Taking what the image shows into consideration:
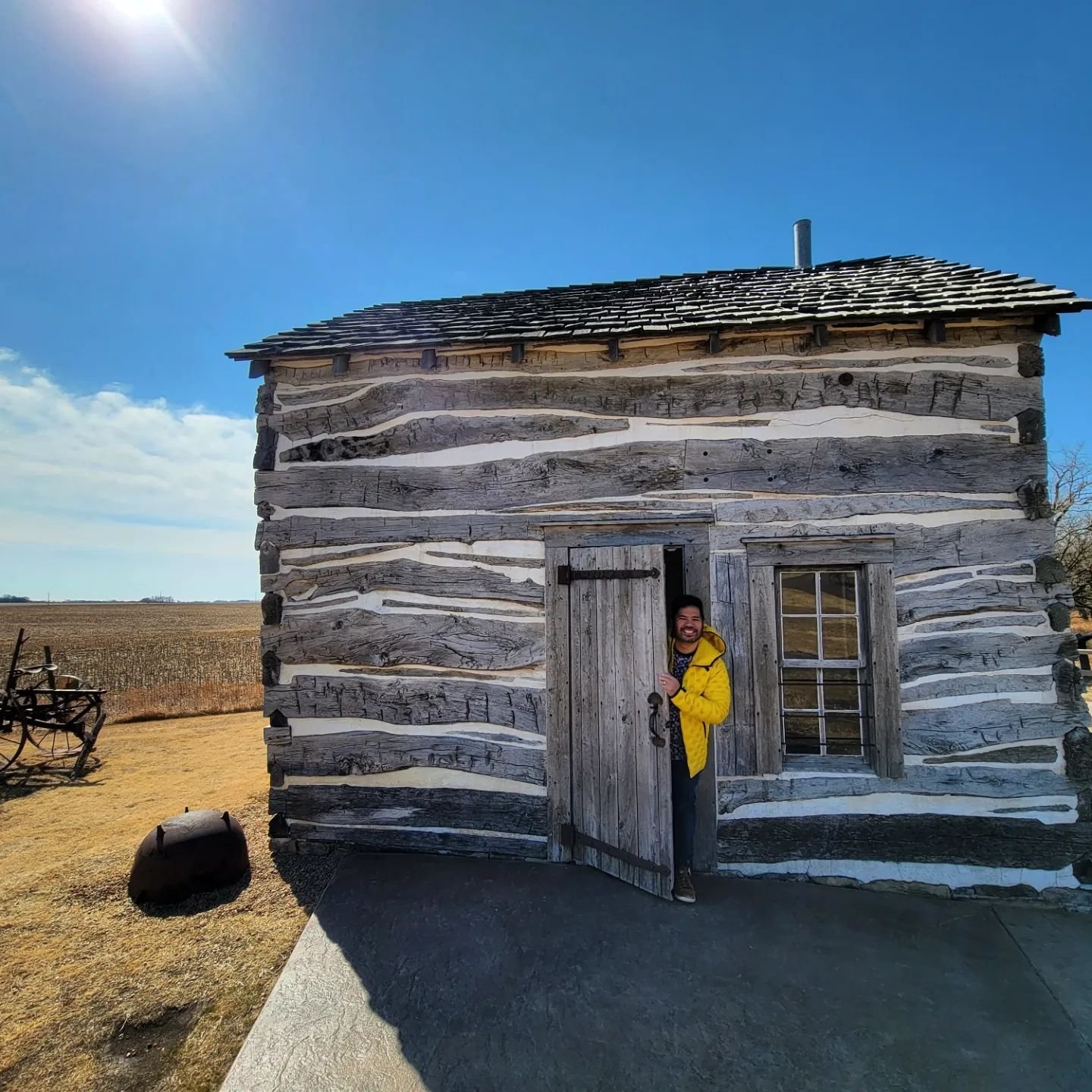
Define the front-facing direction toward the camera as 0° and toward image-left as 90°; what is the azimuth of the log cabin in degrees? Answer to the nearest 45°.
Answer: approximately 0°

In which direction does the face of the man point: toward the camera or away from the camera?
toward the camera
